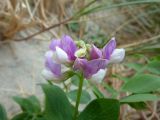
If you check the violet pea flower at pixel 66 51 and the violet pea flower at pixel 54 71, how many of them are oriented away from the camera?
0

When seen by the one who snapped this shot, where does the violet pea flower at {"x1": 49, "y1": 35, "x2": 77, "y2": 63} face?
facing the viewer and to the left of the viewer

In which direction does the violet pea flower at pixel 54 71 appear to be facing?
to the viewer's left
